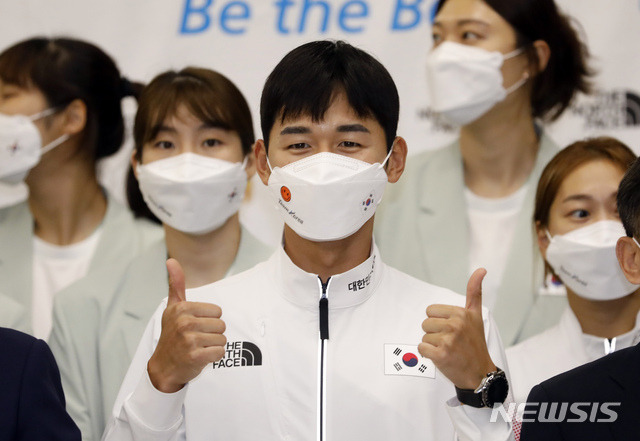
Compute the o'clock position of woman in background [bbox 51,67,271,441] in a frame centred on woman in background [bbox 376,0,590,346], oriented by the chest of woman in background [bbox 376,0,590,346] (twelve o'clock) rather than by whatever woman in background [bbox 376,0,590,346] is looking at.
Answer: woman in background [bbox 51,67,271,441] is roughly at 2 o'clock from woman in background [bbox 376,0,590,346].

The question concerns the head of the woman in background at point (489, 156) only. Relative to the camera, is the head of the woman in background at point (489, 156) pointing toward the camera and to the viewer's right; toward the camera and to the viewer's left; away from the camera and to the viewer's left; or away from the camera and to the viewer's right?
toward the camera and to the viewer's left

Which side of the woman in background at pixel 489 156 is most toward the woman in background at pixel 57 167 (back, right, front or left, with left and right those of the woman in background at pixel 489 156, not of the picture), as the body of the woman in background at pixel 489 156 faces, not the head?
right

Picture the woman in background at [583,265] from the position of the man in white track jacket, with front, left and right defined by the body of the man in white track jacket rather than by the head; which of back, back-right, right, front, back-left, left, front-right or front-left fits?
back-left

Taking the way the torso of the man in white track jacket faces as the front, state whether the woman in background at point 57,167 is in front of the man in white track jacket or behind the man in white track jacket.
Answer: behind

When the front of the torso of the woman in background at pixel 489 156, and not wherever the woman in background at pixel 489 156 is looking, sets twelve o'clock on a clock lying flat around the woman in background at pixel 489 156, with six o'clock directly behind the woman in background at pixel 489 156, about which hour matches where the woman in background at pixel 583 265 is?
the woman in background at pixel 583 265 is roughly at 11 o'clock from the woman in background at pixel 489 156.

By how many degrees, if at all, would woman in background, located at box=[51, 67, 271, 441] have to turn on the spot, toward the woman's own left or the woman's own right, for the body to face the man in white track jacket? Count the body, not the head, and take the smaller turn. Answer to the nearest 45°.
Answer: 0° — they already face them

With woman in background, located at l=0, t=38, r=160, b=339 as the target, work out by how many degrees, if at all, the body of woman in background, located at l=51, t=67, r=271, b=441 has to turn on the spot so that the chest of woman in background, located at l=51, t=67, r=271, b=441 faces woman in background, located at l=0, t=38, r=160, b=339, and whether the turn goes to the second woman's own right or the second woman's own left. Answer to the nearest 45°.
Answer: approximately 135° to the second woman's own right

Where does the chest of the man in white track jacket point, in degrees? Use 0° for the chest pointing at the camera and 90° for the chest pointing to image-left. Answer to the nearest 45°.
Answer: approximately 0°
